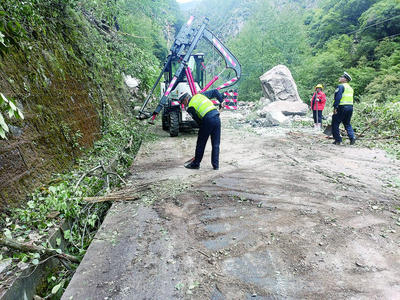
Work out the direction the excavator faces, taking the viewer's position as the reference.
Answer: facing the viewer

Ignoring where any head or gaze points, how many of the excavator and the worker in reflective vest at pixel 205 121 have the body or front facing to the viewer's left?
1

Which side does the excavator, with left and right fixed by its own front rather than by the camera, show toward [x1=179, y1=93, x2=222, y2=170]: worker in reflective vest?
front

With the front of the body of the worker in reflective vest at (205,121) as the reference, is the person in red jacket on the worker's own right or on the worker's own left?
on the worker's own right

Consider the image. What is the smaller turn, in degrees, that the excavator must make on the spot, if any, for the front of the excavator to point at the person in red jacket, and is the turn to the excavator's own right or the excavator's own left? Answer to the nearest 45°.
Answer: approximately 90° to the excavator's own left

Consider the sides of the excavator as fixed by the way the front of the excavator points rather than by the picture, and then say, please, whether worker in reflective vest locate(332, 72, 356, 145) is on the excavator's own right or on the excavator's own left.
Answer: on the excavator's own left

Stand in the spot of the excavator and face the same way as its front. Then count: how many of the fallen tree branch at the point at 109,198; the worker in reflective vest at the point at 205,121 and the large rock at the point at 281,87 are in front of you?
2

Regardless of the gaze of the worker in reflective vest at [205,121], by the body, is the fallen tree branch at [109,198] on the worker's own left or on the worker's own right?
on the worker's own left

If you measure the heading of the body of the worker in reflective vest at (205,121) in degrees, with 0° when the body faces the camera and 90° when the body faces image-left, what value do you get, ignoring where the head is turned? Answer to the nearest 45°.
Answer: approximately 90°

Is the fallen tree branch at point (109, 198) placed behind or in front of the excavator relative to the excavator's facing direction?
in front
